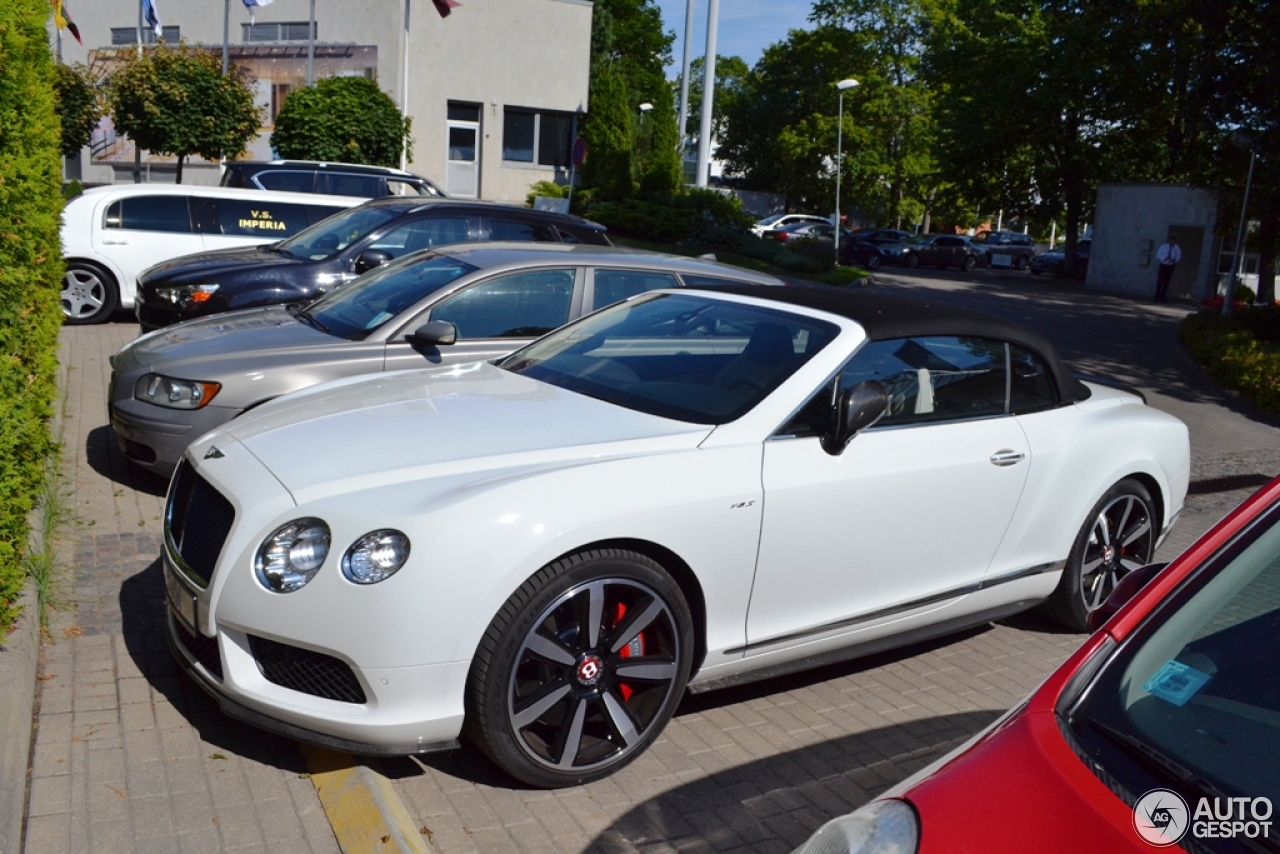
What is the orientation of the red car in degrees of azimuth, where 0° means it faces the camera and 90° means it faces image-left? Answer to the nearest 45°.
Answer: approximately 45°

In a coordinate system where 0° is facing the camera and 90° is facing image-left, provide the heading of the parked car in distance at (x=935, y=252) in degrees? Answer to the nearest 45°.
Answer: approximately 45°

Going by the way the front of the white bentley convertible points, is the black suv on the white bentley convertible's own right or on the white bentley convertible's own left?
on the white bentley convertible's own right

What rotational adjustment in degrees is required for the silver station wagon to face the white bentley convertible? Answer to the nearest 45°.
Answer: approximately 45° to its left

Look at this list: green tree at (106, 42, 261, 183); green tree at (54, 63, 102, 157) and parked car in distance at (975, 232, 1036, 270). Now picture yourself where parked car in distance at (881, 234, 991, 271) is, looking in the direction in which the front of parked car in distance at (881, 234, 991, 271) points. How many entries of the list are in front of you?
2

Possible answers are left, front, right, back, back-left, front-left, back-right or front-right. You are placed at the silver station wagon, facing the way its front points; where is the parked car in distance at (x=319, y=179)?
back-right

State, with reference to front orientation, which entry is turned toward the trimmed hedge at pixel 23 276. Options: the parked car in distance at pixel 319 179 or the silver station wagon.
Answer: the silver station wagon

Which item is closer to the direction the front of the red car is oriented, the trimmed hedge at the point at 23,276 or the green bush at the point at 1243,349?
the trimmed hedge

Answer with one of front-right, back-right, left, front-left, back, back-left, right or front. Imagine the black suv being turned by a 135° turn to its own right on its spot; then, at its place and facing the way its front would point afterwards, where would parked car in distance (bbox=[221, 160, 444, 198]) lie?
front

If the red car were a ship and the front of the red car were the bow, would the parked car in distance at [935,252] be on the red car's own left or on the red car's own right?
on the red car's own right

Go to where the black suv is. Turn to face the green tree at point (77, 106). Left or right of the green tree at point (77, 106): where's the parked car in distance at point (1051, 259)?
right

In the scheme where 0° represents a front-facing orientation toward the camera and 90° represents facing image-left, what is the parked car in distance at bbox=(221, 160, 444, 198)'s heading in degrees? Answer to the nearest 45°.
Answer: approximately 270°

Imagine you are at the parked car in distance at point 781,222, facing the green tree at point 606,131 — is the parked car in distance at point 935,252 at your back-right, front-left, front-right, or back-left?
back-left
